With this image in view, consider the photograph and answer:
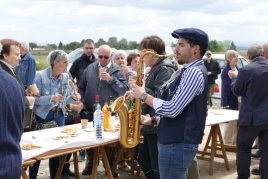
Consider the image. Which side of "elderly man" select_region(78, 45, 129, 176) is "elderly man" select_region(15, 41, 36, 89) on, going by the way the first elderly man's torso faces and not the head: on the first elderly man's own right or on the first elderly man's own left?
on the first elderly man's own right

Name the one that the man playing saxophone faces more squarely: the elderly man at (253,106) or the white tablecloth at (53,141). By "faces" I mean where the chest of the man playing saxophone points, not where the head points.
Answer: the white tablecloth

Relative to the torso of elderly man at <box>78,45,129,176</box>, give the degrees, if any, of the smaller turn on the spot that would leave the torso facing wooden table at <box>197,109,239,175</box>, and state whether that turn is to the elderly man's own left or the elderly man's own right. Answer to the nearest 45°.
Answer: approximately 90° to the elderly man's own left

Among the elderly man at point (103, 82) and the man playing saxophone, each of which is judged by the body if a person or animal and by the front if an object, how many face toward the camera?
1

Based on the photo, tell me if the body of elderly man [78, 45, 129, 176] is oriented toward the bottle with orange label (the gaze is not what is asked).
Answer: yes

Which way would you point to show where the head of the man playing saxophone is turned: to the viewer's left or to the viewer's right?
to the viewer's left

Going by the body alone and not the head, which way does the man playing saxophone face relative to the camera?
to the viewer's left

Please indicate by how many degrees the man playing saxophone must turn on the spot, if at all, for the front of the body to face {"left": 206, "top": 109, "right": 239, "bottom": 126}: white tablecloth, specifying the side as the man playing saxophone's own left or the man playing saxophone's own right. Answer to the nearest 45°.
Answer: approximately 90° to the man playing saxophone's own right

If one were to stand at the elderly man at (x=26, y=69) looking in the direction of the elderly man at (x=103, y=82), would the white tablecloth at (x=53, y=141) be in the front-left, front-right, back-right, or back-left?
front-right

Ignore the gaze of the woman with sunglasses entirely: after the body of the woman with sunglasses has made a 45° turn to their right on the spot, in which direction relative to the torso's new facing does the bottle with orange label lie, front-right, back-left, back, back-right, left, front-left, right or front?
front-left

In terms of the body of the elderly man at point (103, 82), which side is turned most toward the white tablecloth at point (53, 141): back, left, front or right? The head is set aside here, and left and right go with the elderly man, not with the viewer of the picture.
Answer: front

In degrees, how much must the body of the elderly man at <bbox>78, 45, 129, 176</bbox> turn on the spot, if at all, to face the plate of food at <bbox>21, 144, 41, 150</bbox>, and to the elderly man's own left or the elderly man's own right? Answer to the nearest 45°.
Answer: approximately 45° to the elderly man's own right

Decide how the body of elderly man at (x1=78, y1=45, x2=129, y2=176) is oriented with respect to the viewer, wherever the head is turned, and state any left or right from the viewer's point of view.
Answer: facing the viewer

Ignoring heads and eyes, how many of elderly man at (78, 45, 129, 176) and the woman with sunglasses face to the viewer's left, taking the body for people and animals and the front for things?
0
